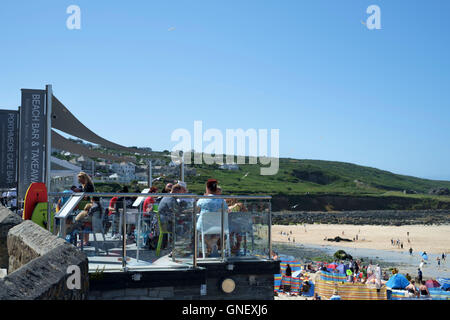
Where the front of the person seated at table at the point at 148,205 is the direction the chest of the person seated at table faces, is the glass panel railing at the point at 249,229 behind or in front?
in front

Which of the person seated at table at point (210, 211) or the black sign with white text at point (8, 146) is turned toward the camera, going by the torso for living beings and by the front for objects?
the black sign with white text

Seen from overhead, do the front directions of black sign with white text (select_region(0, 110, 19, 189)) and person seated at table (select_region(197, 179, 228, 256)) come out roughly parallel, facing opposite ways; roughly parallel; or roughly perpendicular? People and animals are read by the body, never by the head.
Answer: roughly parallel, facing opposite ways

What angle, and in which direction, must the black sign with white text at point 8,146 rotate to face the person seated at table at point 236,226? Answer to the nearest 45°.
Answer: approximately 45° to its left

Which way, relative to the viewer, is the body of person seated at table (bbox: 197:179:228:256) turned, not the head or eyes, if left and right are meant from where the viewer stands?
facing away from the viewer

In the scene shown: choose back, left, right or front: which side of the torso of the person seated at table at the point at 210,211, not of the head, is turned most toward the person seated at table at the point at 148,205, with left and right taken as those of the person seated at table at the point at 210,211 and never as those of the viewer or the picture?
left

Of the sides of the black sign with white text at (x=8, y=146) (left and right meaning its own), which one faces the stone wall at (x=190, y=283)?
front

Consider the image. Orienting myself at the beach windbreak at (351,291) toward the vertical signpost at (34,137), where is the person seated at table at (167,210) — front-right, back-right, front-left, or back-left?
front-left

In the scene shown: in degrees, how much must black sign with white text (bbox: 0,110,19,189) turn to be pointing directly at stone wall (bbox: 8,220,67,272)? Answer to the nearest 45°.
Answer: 0° — it already faces it

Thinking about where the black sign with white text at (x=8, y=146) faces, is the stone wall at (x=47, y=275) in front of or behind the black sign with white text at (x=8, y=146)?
in front

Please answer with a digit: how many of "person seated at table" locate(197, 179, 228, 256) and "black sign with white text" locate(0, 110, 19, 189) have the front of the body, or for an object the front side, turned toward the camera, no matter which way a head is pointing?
1

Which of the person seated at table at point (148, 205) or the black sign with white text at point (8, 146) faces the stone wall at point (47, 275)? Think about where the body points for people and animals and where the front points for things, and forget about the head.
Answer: the black sign with white text

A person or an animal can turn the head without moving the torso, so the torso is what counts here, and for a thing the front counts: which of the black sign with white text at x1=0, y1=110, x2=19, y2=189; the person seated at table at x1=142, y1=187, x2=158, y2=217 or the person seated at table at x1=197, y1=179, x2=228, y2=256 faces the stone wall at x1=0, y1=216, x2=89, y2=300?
the black sign with white text

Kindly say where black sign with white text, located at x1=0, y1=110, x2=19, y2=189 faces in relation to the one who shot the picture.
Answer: facing the viewer
